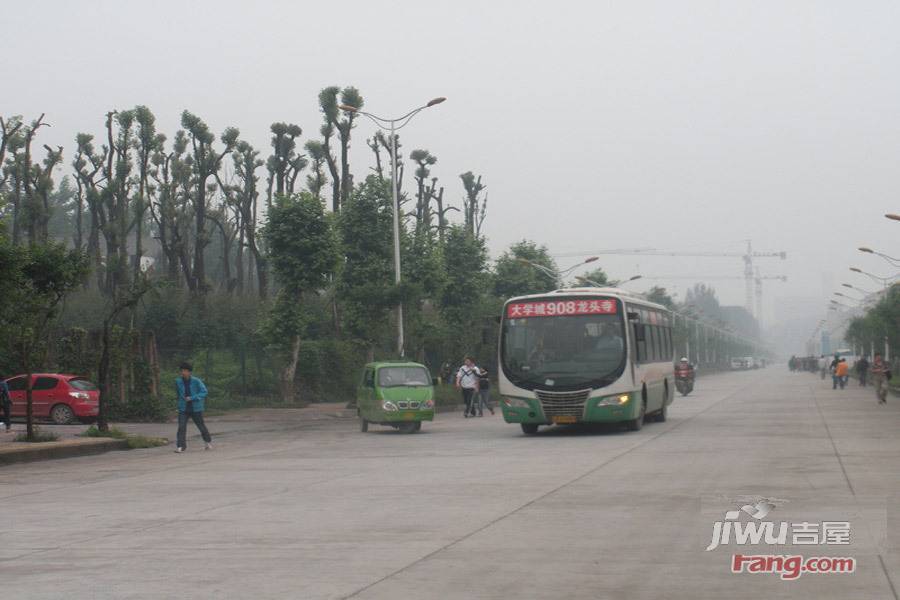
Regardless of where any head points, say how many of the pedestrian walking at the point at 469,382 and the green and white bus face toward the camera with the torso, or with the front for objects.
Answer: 2

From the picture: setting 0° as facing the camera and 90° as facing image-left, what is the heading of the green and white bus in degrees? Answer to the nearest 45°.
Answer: approximately 0°

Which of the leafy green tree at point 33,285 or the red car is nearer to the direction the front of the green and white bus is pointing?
the leafy green tree

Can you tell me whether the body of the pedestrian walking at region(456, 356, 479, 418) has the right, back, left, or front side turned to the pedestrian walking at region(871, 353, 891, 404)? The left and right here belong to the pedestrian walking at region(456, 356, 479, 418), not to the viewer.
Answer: left

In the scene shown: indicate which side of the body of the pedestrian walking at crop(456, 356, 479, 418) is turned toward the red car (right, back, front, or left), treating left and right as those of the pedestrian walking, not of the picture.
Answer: right

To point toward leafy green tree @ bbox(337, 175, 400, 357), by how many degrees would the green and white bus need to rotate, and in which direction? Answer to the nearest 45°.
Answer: approximately 135° to its right

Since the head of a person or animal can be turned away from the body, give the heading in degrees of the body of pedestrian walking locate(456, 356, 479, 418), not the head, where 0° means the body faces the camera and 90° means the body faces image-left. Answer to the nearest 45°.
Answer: approximately 0°
